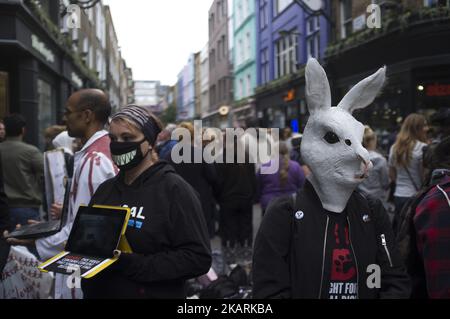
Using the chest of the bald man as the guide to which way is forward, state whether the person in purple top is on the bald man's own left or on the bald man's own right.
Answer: on the bald man's own right

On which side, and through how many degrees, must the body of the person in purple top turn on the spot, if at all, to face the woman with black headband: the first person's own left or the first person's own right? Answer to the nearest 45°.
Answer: approximately 180°

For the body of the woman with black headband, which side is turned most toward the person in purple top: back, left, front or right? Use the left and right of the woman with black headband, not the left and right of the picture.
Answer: back

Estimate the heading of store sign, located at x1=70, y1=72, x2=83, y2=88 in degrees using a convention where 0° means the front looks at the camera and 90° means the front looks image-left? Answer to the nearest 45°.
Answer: approximately 315°

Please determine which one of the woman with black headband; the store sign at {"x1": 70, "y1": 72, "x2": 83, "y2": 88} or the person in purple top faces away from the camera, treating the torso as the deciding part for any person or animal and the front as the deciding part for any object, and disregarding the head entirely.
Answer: the person in purple top

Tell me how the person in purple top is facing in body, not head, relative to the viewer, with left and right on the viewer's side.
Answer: facing away from the viewer

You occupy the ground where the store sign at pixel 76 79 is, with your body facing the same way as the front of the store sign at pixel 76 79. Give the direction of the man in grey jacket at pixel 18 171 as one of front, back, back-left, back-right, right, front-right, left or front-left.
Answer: front-right

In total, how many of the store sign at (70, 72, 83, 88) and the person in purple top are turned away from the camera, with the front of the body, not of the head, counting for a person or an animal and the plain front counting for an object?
1

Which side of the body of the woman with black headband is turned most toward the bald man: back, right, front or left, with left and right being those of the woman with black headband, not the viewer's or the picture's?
right

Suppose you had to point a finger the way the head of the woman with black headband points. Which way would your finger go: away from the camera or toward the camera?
toward the camera

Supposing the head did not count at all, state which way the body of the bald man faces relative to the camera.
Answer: to the viewer's left

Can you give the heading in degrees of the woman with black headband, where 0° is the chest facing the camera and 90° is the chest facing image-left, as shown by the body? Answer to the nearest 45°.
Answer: approximately 45°

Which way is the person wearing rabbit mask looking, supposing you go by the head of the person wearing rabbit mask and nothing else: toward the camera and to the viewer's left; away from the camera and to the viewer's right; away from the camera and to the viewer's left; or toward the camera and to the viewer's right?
toward the camera and to the viewer's right

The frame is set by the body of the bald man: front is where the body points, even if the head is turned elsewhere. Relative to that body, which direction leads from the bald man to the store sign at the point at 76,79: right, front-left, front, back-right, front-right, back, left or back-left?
right
